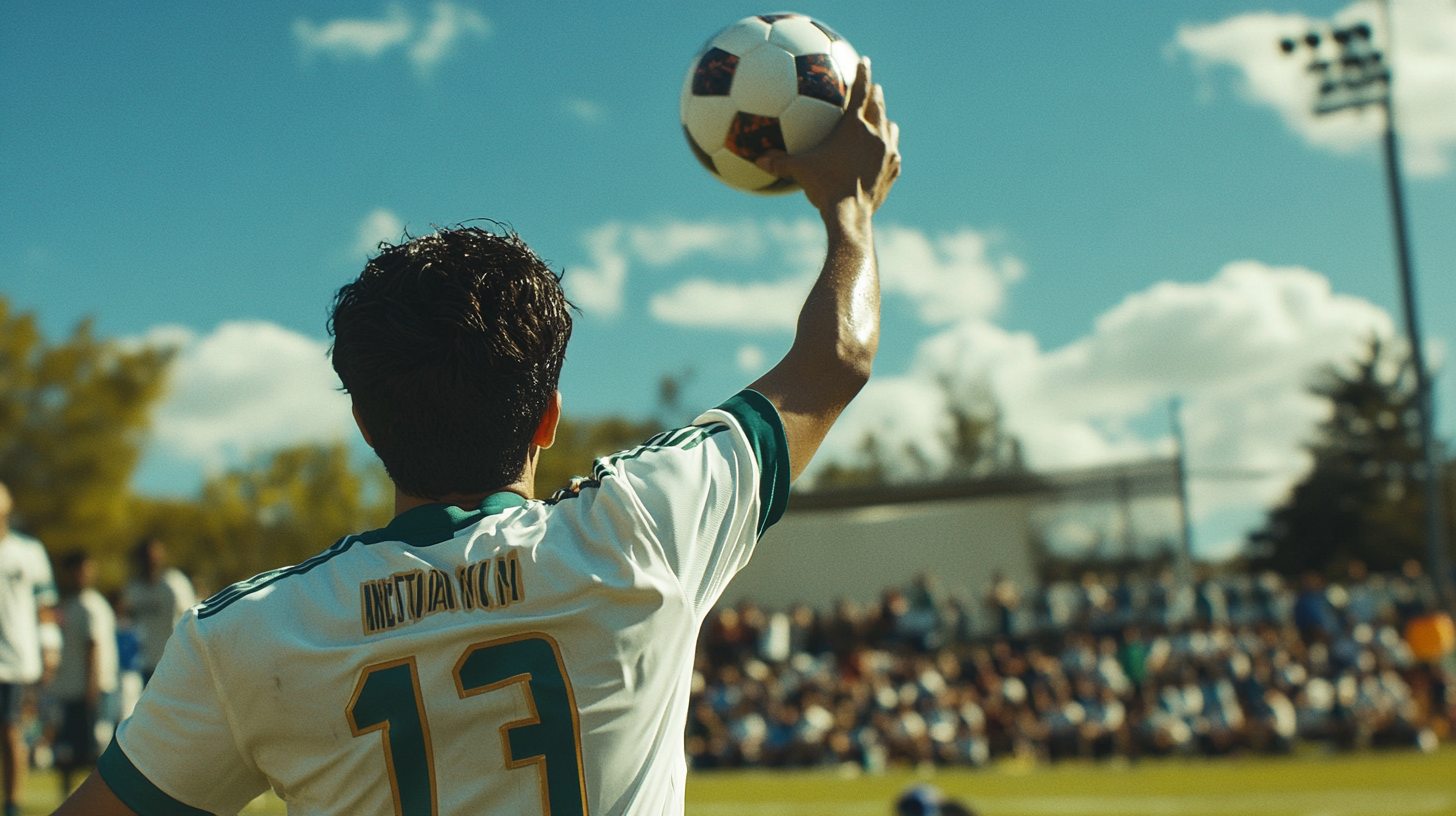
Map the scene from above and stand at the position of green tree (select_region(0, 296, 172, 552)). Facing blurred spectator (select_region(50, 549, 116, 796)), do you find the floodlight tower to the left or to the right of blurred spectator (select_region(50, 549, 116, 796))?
left

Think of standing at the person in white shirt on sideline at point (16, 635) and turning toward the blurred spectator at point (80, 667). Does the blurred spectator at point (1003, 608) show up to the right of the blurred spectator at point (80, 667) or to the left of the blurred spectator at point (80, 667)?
right

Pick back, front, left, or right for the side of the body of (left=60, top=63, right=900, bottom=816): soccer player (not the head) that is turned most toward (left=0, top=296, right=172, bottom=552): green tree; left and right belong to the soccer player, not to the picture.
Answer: front

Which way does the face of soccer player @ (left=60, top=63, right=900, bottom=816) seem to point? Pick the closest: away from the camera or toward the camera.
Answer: away from the camera

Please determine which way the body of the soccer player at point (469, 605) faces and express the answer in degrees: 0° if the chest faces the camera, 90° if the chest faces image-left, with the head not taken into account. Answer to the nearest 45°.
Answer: approximately 180°

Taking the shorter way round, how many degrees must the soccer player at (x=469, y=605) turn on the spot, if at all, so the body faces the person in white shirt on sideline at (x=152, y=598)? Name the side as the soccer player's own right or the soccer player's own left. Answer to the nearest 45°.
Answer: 0° — they already face them

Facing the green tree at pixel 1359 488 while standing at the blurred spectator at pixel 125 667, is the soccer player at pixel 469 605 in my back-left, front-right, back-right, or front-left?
back-right

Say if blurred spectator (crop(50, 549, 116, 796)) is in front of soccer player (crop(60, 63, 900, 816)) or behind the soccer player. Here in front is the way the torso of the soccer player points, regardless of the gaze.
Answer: in front

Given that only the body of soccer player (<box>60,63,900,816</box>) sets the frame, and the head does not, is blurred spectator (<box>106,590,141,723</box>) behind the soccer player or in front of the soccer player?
in front
